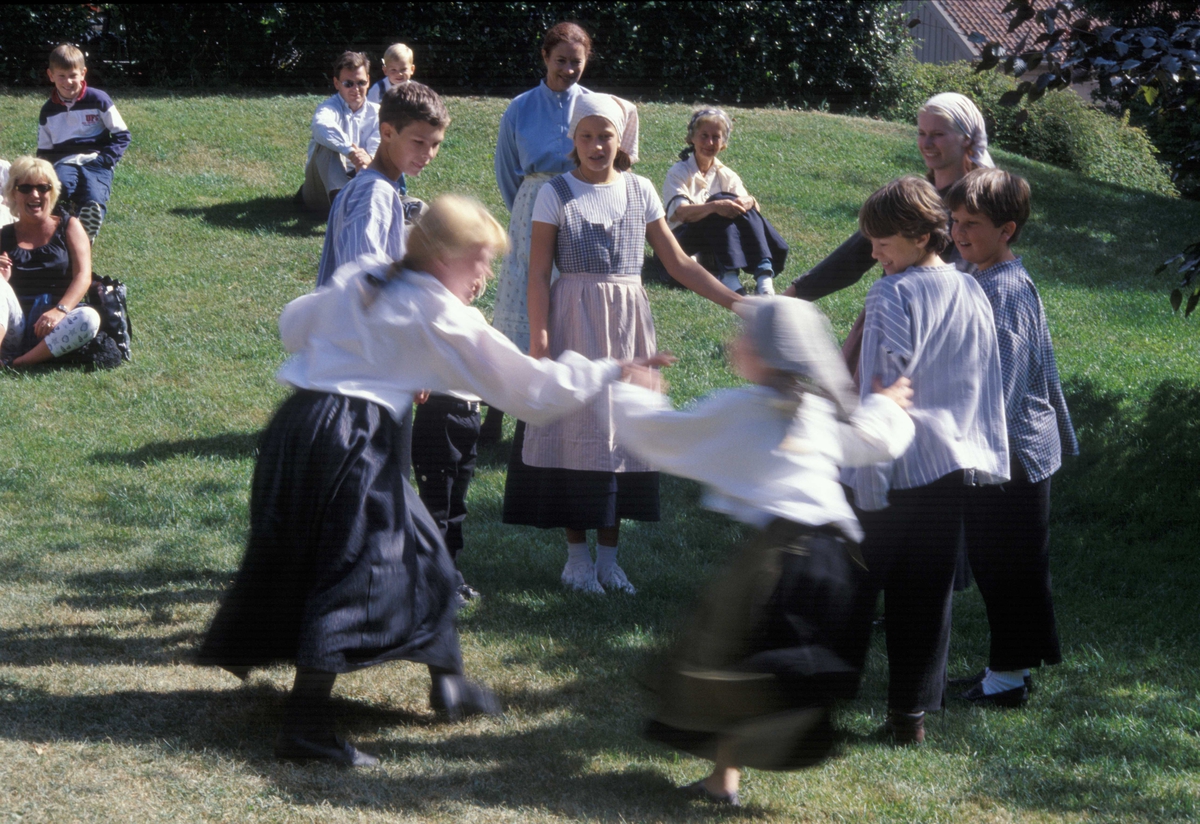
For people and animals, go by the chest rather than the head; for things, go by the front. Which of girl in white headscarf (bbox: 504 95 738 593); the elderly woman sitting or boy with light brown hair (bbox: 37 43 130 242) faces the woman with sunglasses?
the boy with light brown hair

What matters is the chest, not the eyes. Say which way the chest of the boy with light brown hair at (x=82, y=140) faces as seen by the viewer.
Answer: toward the camera

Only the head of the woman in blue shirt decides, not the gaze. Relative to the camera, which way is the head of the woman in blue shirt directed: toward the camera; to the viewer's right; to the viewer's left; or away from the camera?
toward the camera

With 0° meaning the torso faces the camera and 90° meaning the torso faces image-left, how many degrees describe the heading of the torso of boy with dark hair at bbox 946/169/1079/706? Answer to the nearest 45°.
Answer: approximately 90°

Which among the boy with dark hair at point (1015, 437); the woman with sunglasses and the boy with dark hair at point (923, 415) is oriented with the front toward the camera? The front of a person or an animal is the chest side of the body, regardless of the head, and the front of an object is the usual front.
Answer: the woman with sunglasses

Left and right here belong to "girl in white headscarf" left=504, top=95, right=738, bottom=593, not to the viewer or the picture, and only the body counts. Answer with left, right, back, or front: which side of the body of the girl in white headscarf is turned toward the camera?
front

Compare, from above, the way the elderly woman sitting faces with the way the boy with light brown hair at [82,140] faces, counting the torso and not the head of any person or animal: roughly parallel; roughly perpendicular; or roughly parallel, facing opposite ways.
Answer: roughly parallel

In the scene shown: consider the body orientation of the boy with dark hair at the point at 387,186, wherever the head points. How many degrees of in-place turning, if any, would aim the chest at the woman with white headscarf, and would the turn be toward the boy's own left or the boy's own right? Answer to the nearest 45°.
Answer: approximately 45° to the boy's own left

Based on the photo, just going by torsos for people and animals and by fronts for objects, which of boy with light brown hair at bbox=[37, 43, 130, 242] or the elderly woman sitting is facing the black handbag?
the boy with light brown hair

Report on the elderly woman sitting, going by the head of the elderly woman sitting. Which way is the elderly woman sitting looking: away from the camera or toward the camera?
toward the camera

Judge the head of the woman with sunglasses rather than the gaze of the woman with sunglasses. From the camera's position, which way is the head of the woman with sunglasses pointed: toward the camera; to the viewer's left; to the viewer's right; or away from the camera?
toward the camera

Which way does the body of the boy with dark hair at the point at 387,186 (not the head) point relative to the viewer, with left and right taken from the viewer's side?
facing the viewer and to the right of the viewer

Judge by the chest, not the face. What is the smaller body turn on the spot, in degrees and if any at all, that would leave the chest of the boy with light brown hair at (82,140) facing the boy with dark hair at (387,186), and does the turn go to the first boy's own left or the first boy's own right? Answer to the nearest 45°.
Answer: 0° — they already face them

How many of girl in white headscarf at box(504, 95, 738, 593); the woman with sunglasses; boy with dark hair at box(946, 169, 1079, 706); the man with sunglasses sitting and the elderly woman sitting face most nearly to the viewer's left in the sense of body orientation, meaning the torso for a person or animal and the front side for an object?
1

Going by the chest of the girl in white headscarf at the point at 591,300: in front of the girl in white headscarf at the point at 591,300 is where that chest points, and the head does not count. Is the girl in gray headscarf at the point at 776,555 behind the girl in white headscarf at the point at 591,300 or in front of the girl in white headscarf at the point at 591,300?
in front

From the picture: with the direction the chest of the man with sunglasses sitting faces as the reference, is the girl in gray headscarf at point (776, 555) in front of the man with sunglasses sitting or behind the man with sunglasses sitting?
in front
